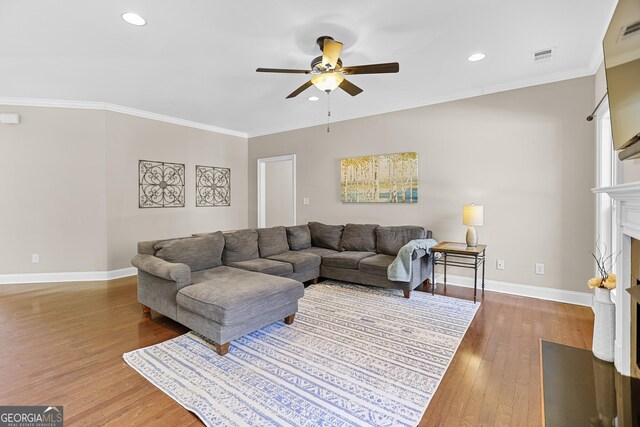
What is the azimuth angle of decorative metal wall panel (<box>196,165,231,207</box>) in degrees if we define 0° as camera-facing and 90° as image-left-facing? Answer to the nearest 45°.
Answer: approximately 315°

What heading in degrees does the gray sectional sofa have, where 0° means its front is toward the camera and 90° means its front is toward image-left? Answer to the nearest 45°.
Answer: approximately 315°

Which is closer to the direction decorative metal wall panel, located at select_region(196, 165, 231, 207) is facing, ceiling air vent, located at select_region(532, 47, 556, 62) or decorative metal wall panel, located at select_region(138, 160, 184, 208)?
the ceiling air vent

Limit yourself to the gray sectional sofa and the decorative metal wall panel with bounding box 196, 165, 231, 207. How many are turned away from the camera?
0

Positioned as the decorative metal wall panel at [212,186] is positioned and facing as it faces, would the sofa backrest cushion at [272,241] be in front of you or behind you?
in front

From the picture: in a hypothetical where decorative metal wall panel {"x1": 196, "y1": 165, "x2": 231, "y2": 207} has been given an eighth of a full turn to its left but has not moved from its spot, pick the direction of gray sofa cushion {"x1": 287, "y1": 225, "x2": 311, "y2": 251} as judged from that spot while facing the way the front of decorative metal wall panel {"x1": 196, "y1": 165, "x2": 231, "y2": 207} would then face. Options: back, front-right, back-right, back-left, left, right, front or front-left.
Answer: front-right

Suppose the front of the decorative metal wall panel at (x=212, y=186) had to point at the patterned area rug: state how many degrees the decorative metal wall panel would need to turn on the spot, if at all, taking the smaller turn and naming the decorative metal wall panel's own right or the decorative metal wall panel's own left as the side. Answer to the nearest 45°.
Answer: approximately 45° to the decorative metal wall panel's own right
